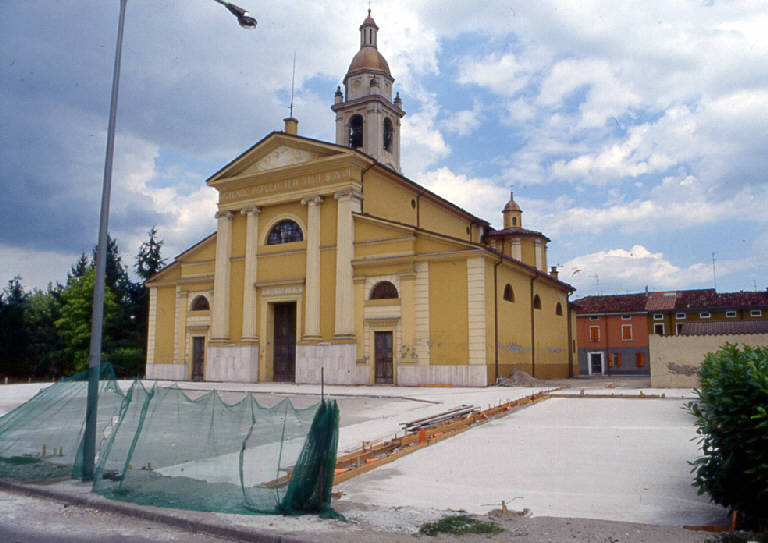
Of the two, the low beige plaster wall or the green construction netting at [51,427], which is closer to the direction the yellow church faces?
the green construction netting

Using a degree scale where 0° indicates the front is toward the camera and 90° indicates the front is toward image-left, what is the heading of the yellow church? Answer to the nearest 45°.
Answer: approximately 45°

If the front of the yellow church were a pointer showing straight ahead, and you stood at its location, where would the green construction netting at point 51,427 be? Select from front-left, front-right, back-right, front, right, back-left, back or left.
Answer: front-left

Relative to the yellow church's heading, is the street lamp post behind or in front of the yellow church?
in front

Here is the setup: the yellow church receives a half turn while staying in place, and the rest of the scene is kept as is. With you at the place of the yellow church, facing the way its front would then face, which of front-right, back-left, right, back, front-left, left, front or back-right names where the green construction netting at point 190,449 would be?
back-right

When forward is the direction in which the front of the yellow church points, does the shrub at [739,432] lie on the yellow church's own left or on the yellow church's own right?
on the yellow church's own left

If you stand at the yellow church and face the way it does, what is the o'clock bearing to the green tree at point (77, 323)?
The green tree is roughly at 3 o'clock from the yellow church.

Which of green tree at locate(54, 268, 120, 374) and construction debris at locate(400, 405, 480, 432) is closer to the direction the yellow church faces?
the construction debris

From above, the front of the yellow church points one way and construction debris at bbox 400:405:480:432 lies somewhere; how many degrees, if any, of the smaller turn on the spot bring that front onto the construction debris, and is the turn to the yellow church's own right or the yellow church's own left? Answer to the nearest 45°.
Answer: approximately 45° to the yellow church's own left

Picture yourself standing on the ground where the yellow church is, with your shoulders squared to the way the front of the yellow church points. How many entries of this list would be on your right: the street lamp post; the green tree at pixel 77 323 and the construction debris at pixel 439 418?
1
